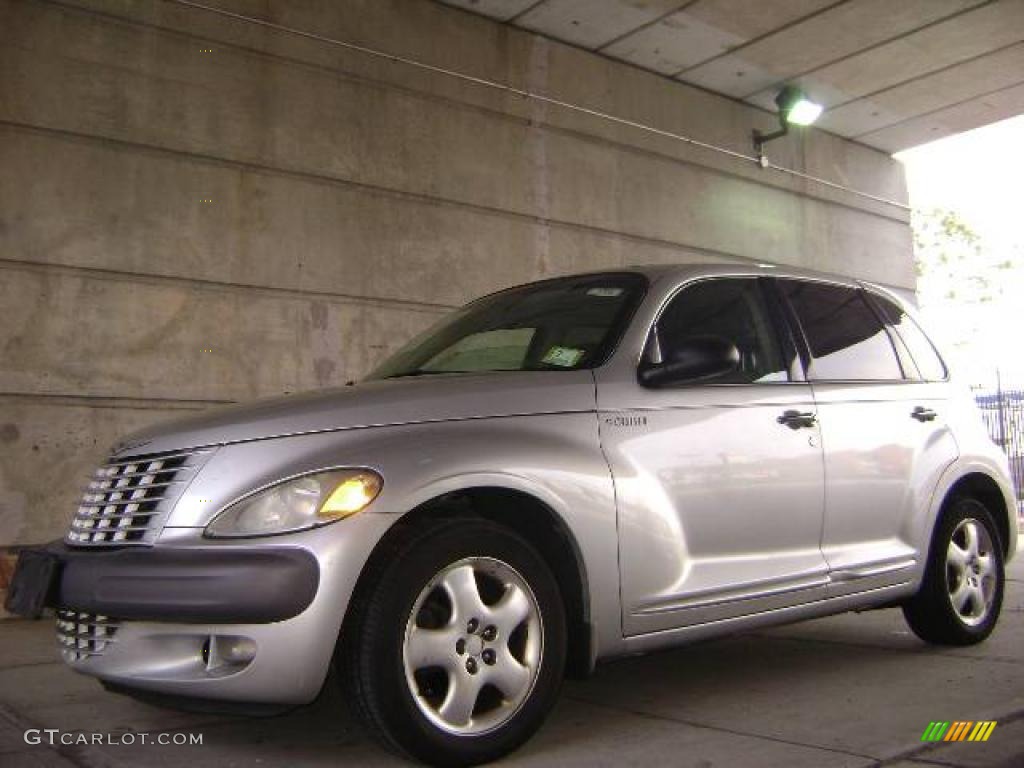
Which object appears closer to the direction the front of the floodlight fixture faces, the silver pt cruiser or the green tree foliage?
the silver pt cruiser

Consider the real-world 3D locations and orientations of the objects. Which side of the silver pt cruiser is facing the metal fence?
back

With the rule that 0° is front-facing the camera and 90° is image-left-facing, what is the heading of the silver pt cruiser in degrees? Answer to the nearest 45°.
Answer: approximately 45°

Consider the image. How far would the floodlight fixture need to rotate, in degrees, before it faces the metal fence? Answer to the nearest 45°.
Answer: approximately 90° to its left

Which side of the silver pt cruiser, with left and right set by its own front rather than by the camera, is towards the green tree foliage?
back

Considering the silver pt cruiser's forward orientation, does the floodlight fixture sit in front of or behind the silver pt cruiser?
behind

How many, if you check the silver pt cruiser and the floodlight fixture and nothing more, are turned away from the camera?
0

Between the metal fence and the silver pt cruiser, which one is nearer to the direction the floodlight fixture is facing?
the silver pt cruiser

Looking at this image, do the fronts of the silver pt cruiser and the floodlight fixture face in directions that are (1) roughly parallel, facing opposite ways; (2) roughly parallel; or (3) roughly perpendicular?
roughly perpendicular

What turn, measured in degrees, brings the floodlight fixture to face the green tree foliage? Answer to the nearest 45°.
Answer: approximately 135° to its left

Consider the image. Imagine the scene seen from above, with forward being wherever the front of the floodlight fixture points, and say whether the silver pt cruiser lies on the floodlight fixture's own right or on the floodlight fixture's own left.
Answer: on the floodlight fixture's own right
